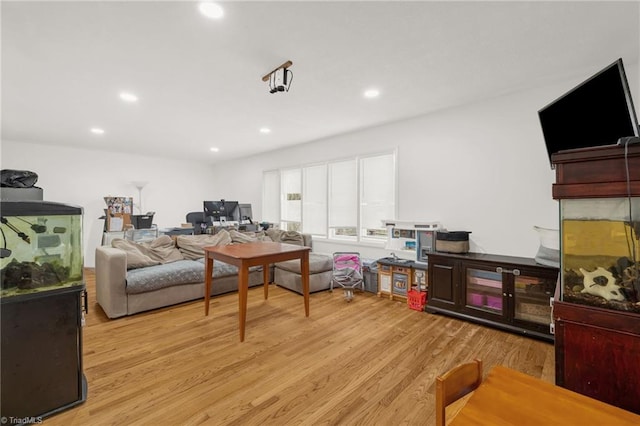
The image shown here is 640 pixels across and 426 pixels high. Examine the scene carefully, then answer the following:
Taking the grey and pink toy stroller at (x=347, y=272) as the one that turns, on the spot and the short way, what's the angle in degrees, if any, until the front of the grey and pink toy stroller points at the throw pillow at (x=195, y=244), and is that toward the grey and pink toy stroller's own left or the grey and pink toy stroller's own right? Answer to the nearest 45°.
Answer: approximately 90° to the grey and pink toy stroller's own right

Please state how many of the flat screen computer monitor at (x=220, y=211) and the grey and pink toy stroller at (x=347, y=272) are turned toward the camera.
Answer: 2

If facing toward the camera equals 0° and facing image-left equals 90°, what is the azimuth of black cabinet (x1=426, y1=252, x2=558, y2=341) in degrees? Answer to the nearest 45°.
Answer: approximately 45°

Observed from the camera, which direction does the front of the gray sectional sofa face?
facing the viewer and to the right of the viewer

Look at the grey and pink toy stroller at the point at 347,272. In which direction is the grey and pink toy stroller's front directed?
toward the camera

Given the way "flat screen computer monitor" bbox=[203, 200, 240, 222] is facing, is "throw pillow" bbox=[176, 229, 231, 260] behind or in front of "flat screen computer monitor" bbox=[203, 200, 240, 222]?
in front

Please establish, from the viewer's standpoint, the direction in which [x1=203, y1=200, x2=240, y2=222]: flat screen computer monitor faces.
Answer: facing the viewer

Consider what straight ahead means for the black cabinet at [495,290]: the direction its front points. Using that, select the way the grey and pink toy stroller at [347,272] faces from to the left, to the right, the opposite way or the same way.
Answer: to the left

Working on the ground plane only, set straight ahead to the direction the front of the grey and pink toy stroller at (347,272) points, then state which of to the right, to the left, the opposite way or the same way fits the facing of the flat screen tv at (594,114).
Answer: to the right

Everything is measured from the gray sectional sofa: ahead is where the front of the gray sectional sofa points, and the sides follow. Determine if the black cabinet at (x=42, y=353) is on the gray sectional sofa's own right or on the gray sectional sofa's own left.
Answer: on the gray sectional sofa's own right

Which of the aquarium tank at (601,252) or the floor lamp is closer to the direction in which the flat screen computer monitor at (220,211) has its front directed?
the aquarium tank

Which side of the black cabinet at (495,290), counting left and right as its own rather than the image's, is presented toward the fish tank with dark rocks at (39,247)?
front

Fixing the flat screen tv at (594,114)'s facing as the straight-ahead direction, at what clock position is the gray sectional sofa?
The gray sectional sofa is roughly at 1 o'clock from the flat screen tv.

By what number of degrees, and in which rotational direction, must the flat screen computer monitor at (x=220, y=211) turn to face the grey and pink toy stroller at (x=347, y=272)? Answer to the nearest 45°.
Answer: approximately 45° to its left
